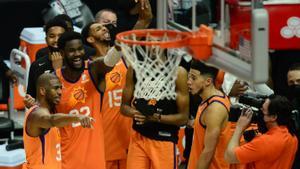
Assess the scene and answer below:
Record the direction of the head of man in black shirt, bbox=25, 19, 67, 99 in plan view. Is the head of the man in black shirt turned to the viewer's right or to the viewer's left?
to the viewer's right

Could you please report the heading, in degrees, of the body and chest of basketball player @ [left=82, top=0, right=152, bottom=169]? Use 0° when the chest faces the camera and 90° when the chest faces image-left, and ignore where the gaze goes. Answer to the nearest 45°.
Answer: approximately 315°

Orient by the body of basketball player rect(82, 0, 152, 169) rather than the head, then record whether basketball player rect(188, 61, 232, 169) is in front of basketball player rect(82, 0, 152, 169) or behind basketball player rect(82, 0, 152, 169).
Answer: in front

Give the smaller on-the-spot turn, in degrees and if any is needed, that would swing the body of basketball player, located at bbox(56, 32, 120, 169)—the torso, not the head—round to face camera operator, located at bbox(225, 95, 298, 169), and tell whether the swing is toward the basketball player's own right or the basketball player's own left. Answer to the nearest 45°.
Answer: approximately 45° to the basketball player's own left

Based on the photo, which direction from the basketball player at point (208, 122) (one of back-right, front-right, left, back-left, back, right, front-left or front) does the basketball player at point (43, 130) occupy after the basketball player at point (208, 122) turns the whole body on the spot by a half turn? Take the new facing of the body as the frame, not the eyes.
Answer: back

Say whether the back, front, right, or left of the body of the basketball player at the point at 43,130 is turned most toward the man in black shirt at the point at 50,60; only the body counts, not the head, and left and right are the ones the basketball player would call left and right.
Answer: left

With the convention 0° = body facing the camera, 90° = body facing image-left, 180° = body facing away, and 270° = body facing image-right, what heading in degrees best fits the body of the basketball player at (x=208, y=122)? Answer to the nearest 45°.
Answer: approximately 90°

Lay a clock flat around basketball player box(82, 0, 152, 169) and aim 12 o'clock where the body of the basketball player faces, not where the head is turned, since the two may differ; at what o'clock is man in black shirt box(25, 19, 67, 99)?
The man in black shirt is roughly at 5 o'clock from the basketball player.

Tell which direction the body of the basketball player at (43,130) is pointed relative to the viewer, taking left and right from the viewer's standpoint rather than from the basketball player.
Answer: facing to the right of the viewer

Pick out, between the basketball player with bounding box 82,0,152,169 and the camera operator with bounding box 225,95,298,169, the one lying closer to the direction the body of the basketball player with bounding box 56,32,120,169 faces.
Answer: the camera operator

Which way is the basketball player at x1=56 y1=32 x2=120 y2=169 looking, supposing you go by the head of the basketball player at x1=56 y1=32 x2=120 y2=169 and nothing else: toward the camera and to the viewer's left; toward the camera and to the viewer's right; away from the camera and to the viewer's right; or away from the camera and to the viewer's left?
toward the camera and to the viewer's right

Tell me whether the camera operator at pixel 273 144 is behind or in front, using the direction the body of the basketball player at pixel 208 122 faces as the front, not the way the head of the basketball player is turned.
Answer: behind
